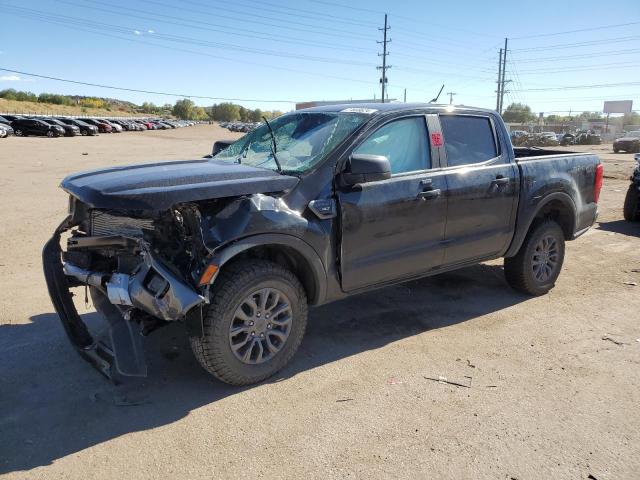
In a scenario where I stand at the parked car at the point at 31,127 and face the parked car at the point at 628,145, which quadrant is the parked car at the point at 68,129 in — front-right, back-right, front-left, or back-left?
front-left

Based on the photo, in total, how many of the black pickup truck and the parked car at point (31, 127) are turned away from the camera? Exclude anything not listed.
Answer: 0

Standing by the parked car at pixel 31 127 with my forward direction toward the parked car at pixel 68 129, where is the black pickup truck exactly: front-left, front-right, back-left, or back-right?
back-right

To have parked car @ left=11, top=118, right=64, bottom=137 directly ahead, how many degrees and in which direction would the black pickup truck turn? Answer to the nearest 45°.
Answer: approximately 90° to its right

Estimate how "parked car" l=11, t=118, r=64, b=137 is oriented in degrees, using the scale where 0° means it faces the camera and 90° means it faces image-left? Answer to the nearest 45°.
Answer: approximately 315°

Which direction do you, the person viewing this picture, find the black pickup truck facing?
facing the viewer and to the left of the viewer

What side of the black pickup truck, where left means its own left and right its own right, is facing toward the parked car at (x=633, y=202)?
back

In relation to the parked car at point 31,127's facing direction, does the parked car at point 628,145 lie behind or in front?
in front

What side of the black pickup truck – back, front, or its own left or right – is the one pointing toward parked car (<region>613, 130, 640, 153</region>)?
back

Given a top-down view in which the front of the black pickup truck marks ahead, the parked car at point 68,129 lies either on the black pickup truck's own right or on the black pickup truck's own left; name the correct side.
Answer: on the black pickup truck's own right

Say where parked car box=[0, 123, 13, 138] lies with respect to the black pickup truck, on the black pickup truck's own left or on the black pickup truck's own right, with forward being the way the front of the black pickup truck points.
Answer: on the black pickup truck's own right
